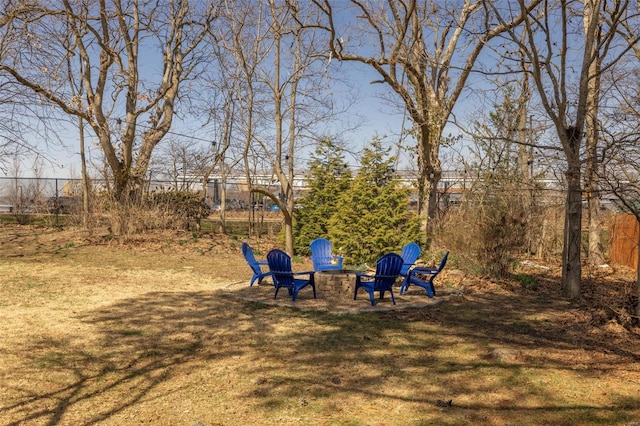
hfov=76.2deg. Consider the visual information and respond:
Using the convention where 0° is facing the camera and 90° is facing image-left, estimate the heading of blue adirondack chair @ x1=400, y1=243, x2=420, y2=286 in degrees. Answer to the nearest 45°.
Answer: approximately 45°

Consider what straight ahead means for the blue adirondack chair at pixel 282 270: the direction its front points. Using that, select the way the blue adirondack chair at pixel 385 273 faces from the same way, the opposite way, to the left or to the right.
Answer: to the left

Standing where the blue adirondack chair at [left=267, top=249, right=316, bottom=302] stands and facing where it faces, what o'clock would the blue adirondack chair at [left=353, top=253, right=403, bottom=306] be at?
the blue adirondack chair at [left=353, top=253, right=403, bottom=306] is roughly at 2 o'clock from the blue adirondack chair at [left=267, top=249, right=316, bottom=302].

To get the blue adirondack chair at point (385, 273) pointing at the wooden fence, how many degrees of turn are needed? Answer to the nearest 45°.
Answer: approximately 90° to its right

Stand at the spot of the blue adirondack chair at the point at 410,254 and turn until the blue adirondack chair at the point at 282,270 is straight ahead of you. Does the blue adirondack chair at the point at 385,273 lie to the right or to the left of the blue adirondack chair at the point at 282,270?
left

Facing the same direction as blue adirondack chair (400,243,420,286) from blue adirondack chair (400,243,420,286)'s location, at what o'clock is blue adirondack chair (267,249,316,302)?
blue adirondack chair (267,249,316,302) is roughly at 12 o'clock from blue adirondack chair (400,243,420,286).

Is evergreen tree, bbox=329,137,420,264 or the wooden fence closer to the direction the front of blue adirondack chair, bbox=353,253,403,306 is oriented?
the evergreen tree

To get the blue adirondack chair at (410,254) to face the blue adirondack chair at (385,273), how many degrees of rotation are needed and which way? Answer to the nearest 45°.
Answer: approximately 45° to its left

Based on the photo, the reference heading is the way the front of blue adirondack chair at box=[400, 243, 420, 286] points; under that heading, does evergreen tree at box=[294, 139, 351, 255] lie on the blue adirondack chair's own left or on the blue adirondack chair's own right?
on the blue adirondack chair's own right

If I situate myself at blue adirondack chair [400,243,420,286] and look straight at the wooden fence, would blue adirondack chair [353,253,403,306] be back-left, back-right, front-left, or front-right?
back-right

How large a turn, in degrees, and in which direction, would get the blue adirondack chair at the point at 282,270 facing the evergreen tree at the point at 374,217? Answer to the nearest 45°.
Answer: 0° — it already faces it

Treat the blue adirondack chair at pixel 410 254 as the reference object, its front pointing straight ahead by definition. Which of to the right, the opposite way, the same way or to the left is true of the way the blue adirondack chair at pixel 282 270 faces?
the opposite way

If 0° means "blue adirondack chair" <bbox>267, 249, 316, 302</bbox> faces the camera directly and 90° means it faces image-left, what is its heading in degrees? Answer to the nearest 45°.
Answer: approximately 225°

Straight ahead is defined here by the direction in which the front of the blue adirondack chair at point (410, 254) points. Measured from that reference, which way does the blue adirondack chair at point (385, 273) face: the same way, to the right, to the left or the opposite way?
to the right
